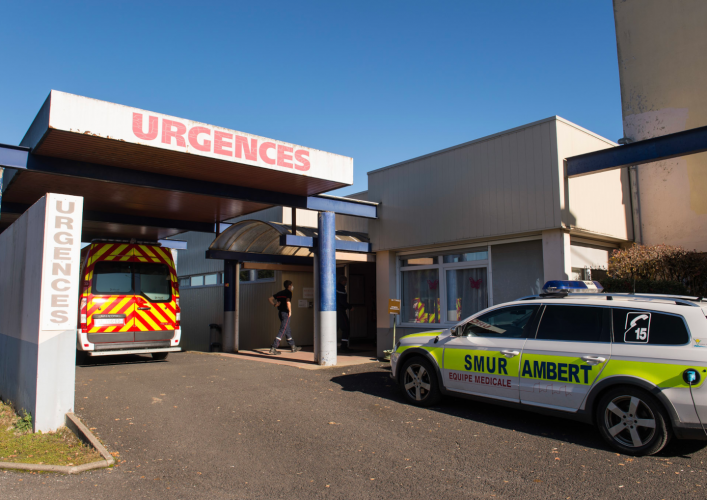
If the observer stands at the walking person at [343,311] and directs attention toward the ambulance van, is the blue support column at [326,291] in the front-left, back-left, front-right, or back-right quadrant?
front-left

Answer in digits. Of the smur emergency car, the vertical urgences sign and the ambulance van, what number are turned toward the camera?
1

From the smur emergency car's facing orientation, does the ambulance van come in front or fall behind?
in front

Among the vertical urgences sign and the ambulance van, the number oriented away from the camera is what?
1

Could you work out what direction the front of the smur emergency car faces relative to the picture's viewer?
facing away from the viewer and to the left of the viewer

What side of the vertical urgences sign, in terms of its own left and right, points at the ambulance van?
back

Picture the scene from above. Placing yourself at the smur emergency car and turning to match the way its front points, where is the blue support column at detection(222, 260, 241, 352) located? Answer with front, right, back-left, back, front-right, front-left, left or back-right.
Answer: front

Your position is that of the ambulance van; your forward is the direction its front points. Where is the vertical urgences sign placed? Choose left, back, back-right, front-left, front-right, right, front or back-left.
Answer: back

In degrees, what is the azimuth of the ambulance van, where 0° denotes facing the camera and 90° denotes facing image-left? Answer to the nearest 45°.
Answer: approximately 180°

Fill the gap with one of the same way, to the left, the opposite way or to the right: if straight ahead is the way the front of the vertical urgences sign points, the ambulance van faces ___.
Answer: the opposite way

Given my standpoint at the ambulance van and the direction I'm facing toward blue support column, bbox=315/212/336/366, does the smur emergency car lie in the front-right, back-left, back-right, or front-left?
front-right

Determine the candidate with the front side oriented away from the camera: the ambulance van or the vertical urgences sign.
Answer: the ambulance van

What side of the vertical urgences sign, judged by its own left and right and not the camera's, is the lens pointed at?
front

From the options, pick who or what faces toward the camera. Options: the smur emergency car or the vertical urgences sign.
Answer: the vertical urgences sign

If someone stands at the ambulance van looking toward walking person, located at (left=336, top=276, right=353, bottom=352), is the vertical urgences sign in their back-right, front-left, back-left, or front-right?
back-right

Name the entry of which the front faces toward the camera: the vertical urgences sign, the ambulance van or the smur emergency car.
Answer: the vertical urgences sign

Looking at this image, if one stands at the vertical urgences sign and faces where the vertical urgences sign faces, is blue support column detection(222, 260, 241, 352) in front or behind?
behind

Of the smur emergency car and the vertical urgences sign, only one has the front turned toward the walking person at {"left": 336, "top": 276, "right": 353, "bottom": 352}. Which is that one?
the smur emergency car

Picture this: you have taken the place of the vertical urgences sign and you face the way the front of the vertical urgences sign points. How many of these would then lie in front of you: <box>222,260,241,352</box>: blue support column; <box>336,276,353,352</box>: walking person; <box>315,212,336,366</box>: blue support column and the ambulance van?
0

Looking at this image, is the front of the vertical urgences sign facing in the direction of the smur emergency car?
no
